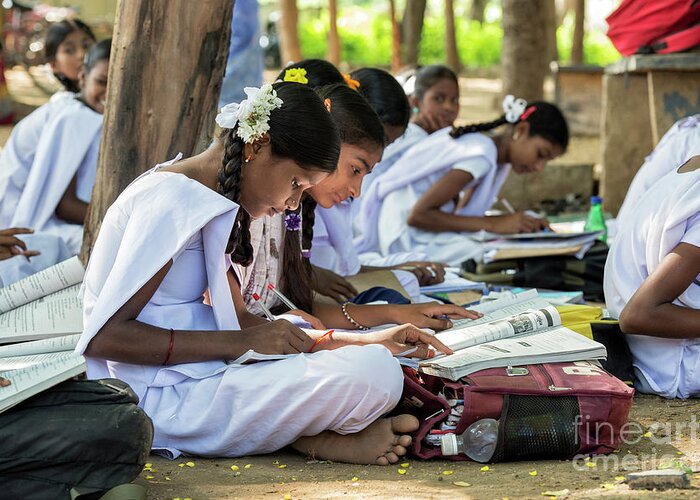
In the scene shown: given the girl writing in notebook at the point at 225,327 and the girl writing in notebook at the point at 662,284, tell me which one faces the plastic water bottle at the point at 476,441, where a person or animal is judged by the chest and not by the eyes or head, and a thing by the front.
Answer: the girl writing in notebook at the point at 225,327

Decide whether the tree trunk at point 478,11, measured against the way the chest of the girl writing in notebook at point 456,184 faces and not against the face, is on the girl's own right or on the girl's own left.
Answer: on the girl's own left

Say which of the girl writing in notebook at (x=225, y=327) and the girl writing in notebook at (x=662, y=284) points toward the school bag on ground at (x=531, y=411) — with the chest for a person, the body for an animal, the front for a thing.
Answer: the girl writing in notebook at (x=225, y=327)

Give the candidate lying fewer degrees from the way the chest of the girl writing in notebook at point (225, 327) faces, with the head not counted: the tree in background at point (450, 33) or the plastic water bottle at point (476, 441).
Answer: the plastic water bottle

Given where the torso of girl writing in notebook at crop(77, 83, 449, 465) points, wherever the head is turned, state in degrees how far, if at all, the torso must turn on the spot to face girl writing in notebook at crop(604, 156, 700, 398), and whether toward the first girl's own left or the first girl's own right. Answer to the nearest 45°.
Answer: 0° — they already face them

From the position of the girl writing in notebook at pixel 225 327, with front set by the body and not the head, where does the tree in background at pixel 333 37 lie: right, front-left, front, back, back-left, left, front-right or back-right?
left

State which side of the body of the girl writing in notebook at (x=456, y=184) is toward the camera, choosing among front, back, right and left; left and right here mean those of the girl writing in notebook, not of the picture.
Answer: right

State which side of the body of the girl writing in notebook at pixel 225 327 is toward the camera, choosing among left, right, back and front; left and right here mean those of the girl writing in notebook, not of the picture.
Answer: right

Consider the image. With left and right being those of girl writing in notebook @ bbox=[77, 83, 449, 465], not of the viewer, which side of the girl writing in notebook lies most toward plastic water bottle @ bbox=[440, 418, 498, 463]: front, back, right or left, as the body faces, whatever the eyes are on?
front

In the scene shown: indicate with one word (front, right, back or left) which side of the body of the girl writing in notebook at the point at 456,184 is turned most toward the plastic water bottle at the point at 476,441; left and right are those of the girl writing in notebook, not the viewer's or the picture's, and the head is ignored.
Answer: right
